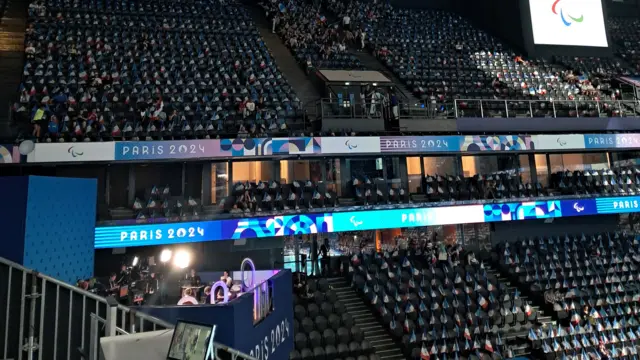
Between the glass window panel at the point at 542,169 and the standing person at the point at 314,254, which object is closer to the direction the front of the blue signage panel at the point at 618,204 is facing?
the standing person

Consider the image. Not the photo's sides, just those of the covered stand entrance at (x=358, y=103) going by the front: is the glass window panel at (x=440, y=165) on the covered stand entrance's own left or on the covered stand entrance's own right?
on the covered stand entrance's own left

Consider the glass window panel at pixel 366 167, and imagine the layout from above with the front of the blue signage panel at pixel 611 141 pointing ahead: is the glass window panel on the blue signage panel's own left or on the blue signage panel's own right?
on the blue signage panel's own right

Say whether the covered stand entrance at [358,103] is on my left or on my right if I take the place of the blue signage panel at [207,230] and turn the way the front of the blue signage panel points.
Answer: on my left

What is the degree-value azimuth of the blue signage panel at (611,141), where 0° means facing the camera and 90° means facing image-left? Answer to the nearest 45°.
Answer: approximately 0°

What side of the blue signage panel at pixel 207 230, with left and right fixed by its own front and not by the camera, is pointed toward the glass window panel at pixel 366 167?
left

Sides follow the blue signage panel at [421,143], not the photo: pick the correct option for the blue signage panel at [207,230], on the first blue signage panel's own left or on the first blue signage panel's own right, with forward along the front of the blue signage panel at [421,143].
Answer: on the first blue signage panel's own right
